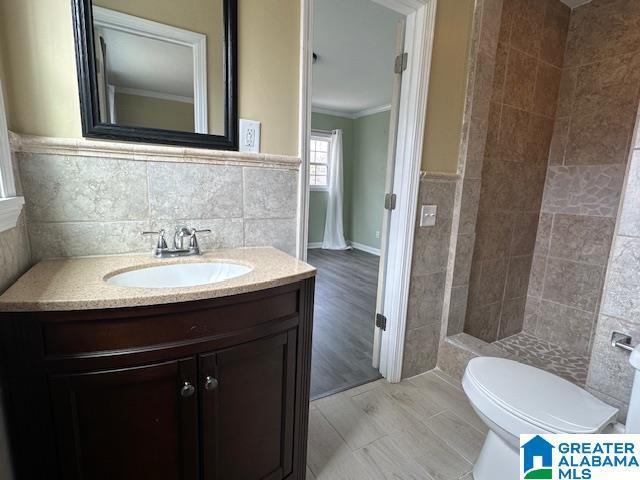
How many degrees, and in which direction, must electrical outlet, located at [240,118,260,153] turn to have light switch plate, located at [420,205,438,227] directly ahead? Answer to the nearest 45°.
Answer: approximately 90° to its left

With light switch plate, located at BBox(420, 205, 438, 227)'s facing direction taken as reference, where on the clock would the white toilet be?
The white toilet is roughly at 11 o'clock from the light switch plate.

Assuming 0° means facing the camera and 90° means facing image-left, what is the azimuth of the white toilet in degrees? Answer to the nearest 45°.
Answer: approximately 135°

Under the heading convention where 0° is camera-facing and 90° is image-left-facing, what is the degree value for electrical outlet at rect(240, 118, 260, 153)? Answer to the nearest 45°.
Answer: approximately 0°

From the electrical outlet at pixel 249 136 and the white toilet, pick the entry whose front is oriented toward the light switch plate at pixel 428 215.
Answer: the white toilet

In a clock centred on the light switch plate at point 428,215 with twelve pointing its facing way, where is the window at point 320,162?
The window is roughly at 5 o'clock from the light switch plate.
